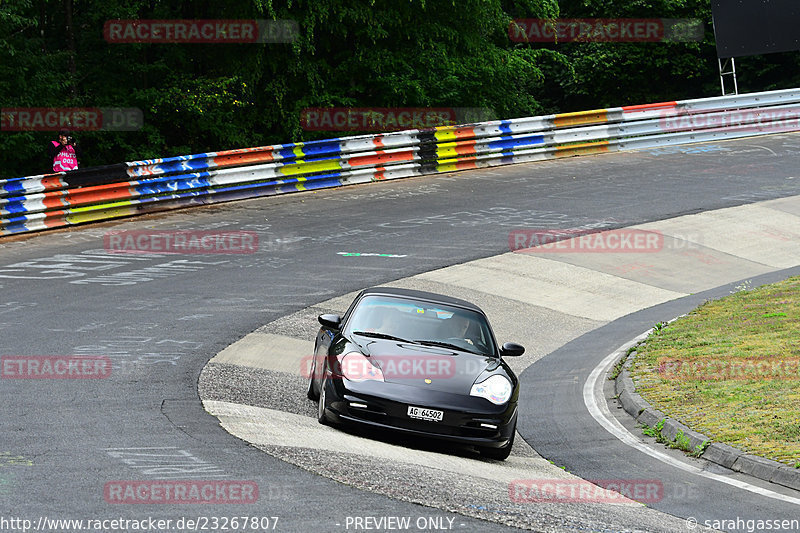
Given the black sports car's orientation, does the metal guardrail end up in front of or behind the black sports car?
behind

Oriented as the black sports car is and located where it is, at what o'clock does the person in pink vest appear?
The person in pink vest is roughly at 5 o'clock from the black sports car.

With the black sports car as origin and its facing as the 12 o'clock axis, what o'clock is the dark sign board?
The dark sign board is roughly at 7 o'clock from the black sports car.

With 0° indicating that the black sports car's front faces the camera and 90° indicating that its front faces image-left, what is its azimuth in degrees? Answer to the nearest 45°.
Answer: approximately 0°

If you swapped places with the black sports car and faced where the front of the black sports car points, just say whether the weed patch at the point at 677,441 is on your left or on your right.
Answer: on your left

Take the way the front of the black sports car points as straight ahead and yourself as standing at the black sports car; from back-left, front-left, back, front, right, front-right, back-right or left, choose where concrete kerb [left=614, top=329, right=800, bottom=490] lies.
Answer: left
